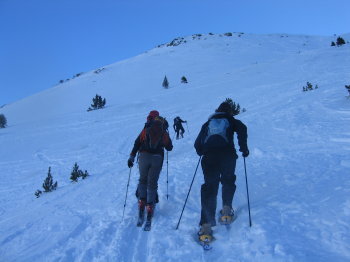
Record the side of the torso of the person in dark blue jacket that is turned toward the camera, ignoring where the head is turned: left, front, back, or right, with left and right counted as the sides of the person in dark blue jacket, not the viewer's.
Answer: back

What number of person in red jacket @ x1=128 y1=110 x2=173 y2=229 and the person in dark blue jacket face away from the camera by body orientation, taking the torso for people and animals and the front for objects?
2

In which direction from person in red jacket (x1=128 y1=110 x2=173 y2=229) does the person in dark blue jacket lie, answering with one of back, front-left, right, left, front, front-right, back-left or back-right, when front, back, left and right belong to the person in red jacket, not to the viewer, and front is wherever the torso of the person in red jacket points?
back-right

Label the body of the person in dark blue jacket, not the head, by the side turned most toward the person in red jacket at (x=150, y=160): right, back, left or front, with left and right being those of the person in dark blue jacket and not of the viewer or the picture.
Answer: left

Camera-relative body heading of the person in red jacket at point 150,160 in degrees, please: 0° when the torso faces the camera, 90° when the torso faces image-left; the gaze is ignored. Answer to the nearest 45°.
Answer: approximately 180°
